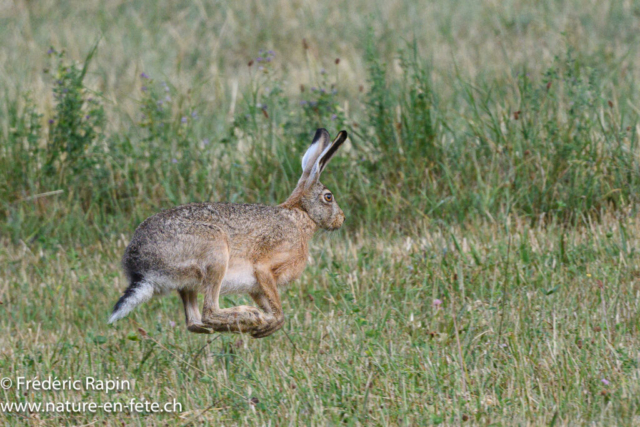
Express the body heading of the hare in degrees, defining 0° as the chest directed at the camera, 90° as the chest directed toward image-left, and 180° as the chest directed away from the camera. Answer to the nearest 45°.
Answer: approximately 270°
